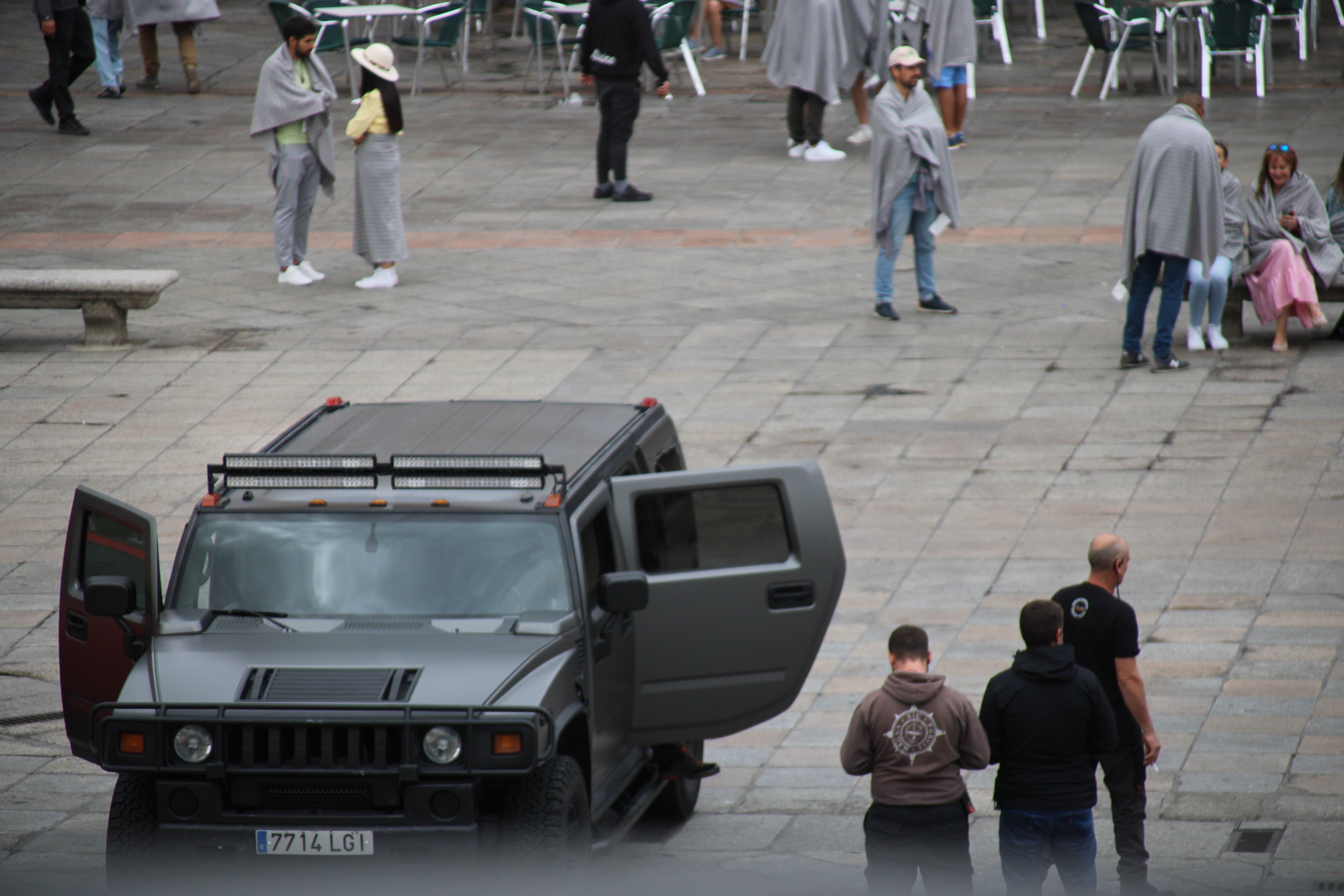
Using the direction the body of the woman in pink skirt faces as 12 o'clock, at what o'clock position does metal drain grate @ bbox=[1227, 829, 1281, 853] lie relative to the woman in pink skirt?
The metal drain grate is roughly at 12 o'clock from the woman in pink skirt.

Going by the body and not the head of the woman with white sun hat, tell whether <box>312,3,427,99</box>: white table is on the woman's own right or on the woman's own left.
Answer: on the woman's own right

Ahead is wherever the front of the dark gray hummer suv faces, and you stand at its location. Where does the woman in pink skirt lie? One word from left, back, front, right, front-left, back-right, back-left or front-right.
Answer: back-left

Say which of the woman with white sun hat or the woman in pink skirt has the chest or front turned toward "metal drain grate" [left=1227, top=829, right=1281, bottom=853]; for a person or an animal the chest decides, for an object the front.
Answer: the woman in pink skirt

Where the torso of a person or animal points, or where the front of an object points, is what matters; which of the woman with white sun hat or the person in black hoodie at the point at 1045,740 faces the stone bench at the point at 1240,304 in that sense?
the person in black hoodie

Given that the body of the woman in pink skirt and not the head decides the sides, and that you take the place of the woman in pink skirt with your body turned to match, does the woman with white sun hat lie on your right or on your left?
on your right

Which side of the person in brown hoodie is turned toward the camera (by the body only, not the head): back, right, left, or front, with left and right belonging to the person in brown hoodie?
back

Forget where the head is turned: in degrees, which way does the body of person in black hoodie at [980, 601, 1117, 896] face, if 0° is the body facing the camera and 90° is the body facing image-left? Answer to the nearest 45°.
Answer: approximately 180°

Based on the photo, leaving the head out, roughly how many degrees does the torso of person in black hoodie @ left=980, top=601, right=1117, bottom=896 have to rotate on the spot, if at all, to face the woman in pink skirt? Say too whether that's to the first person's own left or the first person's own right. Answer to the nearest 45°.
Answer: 0° — they already face them

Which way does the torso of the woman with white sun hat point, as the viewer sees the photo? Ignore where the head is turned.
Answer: to the viewer's left

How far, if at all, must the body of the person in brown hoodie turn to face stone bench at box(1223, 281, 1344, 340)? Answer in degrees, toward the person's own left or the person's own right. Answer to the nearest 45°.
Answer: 0° — they already face it

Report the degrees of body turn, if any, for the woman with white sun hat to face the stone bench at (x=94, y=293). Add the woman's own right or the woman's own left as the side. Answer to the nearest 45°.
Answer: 0° — they already face it
